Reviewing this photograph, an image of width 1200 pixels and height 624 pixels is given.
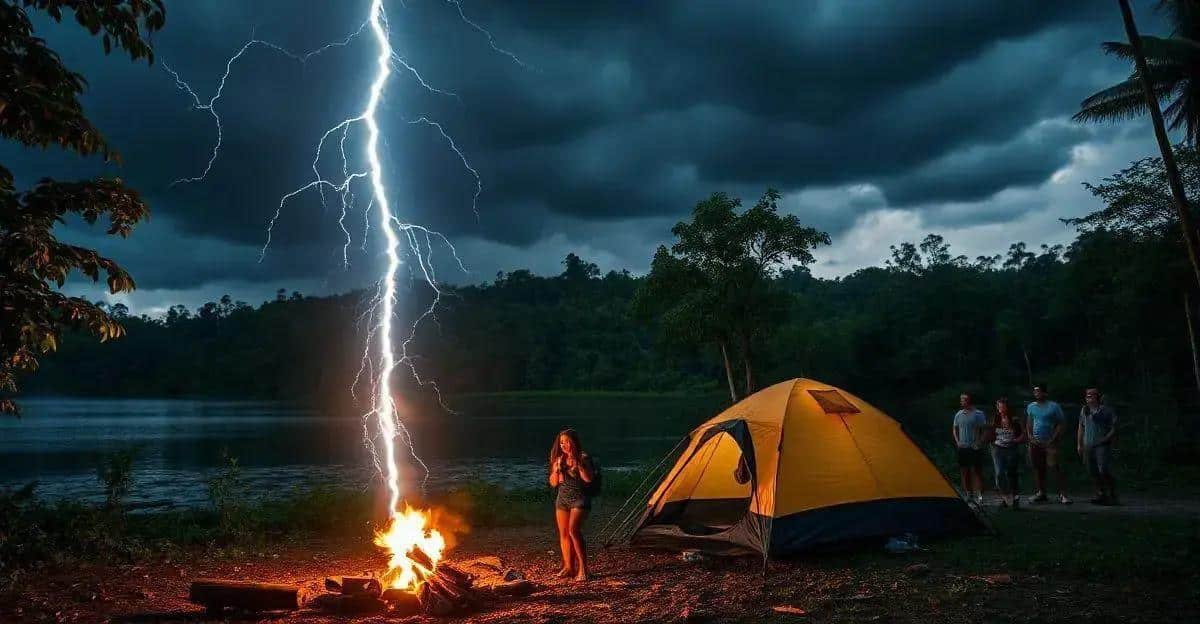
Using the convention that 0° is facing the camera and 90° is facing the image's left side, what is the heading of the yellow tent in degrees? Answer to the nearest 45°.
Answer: approximately 45°

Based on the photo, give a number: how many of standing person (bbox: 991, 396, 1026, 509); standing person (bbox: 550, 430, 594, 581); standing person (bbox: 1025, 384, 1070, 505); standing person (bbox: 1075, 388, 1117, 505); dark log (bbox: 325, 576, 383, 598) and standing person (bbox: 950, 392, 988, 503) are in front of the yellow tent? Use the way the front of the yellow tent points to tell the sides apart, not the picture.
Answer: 2

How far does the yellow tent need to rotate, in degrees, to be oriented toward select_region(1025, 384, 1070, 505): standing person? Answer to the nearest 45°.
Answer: approximately 180°

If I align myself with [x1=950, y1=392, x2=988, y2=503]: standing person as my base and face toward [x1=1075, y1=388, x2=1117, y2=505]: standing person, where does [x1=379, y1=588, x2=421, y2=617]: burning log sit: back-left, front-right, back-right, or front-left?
back-right

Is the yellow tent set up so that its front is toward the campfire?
yes

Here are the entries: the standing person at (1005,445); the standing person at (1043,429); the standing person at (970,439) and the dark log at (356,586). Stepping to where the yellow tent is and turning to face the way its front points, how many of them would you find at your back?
3

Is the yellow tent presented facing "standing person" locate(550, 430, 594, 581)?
yes

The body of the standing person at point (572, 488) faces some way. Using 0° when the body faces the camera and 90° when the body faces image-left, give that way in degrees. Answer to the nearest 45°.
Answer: approximately 45°

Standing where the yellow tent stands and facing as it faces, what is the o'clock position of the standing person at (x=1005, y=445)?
The standing person is roughly at 6 o'clock from the yellow tent.
